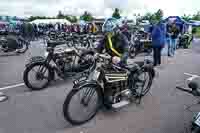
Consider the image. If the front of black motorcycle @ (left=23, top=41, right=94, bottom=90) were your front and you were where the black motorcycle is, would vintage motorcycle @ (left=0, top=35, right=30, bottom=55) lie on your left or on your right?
on your right

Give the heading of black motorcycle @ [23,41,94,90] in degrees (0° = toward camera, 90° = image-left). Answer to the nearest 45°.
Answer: approximately 45°

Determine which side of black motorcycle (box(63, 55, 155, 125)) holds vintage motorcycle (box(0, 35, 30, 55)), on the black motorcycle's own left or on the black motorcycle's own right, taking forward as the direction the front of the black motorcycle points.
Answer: on the black motorcycle's own right

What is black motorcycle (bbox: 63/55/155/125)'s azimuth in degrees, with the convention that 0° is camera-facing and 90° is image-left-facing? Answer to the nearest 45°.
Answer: approximately 45°
